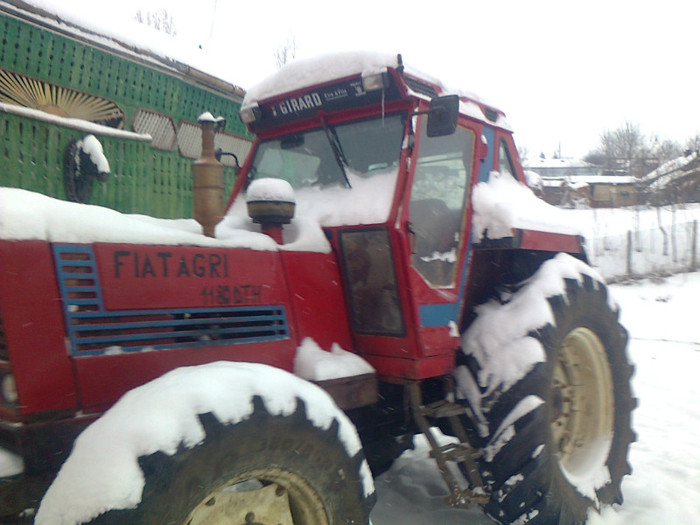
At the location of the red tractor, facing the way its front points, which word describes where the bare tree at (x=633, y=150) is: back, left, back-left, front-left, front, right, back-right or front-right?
back

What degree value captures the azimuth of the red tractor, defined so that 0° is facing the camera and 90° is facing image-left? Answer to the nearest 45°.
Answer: approximately 45°

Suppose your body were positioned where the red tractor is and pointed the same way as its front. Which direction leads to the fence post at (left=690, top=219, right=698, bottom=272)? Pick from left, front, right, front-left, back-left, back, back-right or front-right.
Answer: back

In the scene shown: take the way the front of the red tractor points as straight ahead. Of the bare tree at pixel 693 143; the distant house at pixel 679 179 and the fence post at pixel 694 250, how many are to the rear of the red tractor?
3

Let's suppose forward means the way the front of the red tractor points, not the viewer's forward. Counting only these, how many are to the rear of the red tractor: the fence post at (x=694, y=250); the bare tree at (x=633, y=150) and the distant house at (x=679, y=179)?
3

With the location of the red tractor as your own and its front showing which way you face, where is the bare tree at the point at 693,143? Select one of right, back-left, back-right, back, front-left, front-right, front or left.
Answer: back

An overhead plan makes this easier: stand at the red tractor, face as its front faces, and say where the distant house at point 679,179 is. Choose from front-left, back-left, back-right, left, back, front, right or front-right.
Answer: back

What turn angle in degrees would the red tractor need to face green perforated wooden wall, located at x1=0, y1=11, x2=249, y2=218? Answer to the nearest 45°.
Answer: approximately 90° to its right
